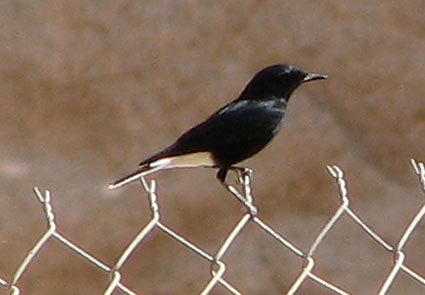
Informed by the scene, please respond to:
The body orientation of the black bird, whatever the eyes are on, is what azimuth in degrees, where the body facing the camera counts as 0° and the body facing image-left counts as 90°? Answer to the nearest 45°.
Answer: approximately 270°
